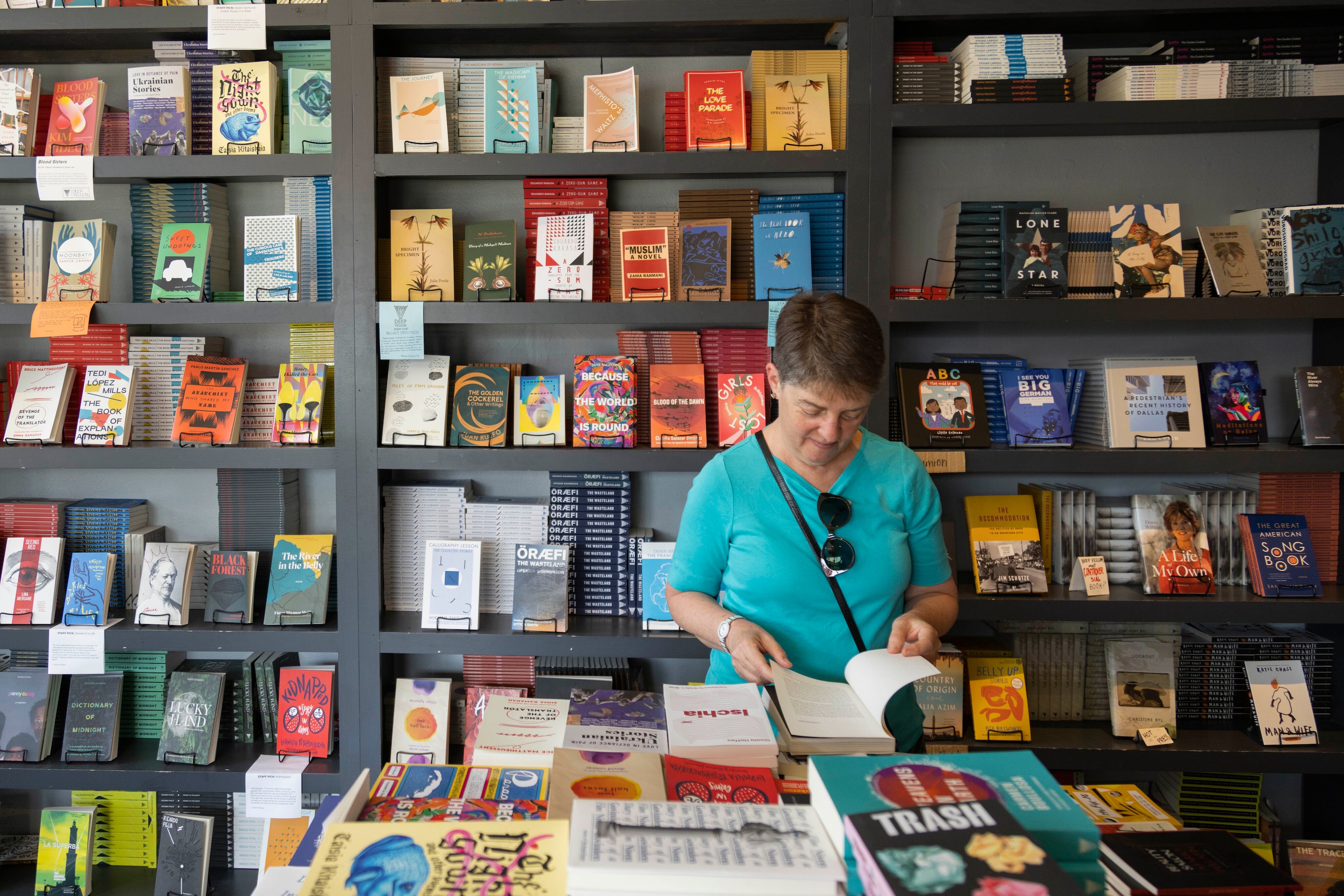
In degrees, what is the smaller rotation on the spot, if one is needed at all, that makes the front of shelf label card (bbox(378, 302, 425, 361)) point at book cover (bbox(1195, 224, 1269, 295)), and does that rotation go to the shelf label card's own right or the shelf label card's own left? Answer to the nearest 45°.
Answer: approximately 90° to the shelf label card's own left

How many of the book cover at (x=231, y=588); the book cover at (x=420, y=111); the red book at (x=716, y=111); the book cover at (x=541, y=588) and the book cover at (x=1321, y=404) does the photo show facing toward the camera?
5

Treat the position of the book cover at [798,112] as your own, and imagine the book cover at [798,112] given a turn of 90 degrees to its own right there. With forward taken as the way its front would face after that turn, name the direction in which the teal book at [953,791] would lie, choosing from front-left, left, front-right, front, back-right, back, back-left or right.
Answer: left

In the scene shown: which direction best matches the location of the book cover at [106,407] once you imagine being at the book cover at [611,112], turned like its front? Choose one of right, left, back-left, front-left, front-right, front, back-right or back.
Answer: right

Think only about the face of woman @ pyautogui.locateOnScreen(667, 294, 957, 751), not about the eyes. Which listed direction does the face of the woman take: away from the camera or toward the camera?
toward the camera

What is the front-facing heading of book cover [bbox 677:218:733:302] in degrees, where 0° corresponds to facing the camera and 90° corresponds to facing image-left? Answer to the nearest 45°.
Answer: approximately 0°

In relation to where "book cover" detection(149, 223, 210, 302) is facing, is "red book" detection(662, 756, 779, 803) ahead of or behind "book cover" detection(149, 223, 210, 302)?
ahead

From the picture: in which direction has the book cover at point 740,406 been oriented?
toward the camera

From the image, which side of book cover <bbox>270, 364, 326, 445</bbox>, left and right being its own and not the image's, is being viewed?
front

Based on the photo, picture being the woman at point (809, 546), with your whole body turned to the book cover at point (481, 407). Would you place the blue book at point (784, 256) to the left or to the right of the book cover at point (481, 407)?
right

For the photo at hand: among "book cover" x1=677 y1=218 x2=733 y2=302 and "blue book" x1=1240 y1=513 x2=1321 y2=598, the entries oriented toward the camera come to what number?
2

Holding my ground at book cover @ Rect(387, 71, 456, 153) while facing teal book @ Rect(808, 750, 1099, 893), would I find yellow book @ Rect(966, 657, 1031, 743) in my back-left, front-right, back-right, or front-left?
front-left

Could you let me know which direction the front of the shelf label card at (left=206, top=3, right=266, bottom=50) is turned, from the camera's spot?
facing the viewer

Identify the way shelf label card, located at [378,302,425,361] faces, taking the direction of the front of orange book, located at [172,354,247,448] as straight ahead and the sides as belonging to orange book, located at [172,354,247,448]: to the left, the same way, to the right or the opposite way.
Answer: the same way
